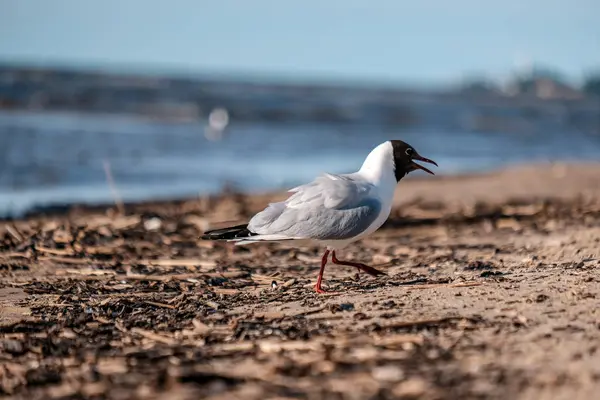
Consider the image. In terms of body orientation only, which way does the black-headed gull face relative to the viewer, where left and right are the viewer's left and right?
facing to the right of the viewer
